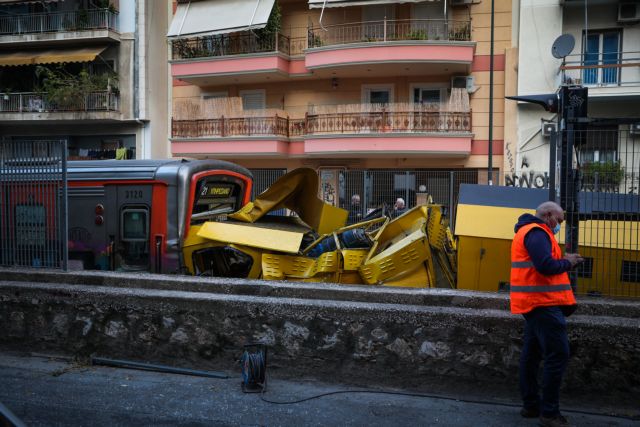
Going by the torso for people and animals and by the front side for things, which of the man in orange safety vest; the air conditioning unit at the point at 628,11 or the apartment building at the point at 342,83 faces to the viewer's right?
the man in orange safety vest

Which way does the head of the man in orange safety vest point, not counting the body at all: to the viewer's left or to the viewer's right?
to the viewer's right

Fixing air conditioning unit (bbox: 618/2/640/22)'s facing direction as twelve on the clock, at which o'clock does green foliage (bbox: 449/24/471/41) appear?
The green foliage is roughly at 3 o'clock from the air conditioning unit.

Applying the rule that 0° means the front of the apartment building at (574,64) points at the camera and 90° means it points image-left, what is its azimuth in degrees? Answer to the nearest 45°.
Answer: approximately 0°

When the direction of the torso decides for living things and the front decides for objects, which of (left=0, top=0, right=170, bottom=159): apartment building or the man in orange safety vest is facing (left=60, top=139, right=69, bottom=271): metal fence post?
the apartment building

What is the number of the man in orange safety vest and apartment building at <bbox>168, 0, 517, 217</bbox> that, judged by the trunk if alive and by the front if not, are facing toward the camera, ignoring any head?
1

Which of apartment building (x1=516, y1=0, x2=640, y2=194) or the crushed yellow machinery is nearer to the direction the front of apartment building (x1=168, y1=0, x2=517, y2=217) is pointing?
the crushed yellow machinery

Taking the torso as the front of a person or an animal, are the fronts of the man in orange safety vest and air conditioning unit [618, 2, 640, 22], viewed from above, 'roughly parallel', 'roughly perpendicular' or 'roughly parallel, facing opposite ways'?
roughly perpendicular

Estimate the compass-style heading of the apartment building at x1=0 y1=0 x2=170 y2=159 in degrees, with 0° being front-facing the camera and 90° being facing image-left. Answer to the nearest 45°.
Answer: approximately 0°
